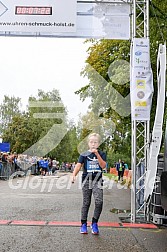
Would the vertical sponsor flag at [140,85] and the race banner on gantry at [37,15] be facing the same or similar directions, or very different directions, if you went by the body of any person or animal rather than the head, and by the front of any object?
same or similar directions

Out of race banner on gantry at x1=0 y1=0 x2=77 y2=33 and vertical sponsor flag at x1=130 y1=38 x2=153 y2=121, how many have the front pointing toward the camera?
2

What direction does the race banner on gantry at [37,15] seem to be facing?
toward the camera

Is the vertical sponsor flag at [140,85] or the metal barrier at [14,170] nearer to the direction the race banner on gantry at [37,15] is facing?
the vertical sponsor flag

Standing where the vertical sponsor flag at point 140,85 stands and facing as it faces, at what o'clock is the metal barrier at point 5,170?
The metal barrier is roughly at 5 o'clock from the vertical sponsor flag.

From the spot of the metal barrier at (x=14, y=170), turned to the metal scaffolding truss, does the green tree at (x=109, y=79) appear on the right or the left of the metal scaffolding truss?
left

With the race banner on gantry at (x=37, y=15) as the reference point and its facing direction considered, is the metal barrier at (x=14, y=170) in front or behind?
behind

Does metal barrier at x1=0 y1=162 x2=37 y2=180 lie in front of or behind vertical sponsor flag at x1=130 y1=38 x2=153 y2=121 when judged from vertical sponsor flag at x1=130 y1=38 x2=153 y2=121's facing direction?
behind

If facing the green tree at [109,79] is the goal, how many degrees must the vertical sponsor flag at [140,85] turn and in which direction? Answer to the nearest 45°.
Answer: approximately 180°

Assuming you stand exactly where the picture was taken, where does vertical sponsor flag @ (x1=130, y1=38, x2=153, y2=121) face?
facing the viewer

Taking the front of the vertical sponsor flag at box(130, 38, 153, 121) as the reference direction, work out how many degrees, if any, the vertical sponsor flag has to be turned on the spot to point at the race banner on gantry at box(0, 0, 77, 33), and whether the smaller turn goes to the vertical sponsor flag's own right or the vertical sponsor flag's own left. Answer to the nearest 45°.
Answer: approximately 90° to the vertical sponsor flag's own right

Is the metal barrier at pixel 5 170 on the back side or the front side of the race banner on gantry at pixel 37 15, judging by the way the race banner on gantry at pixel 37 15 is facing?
on the back side
